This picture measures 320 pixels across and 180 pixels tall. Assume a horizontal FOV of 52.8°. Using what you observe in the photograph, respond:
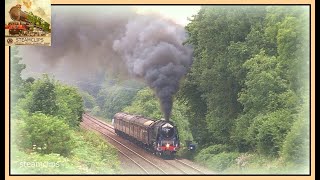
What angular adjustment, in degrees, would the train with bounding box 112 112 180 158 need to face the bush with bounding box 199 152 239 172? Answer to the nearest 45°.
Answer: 0° — it already faces it

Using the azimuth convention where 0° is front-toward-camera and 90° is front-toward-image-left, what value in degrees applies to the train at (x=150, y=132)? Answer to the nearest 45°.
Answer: approximately 315°

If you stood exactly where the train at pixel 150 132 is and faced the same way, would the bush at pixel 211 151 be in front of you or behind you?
in front

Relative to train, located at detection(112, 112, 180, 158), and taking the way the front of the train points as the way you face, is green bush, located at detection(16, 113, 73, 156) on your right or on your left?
on your right

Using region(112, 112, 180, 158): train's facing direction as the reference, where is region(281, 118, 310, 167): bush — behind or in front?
in front

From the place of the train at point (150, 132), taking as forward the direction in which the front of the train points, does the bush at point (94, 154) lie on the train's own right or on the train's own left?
on the train's own right
